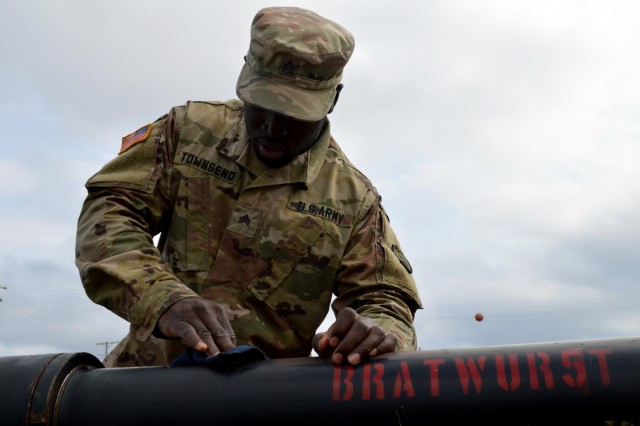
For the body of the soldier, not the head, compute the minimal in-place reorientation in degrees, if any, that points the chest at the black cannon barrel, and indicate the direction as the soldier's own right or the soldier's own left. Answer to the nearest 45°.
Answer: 0° — they already face it

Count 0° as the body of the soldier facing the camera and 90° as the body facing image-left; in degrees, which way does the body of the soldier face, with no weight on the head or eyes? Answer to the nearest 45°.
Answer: approximately 0°
